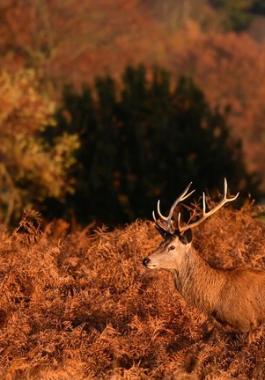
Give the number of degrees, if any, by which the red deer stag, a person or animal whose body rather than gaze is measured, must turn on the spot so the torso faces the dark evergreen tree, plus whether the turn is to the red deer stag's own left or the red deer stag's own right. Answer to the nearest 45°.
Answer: approximately 90° to the red deer stag's own right

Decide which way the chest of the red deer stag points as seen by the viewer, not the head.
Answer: to the viewer's left
